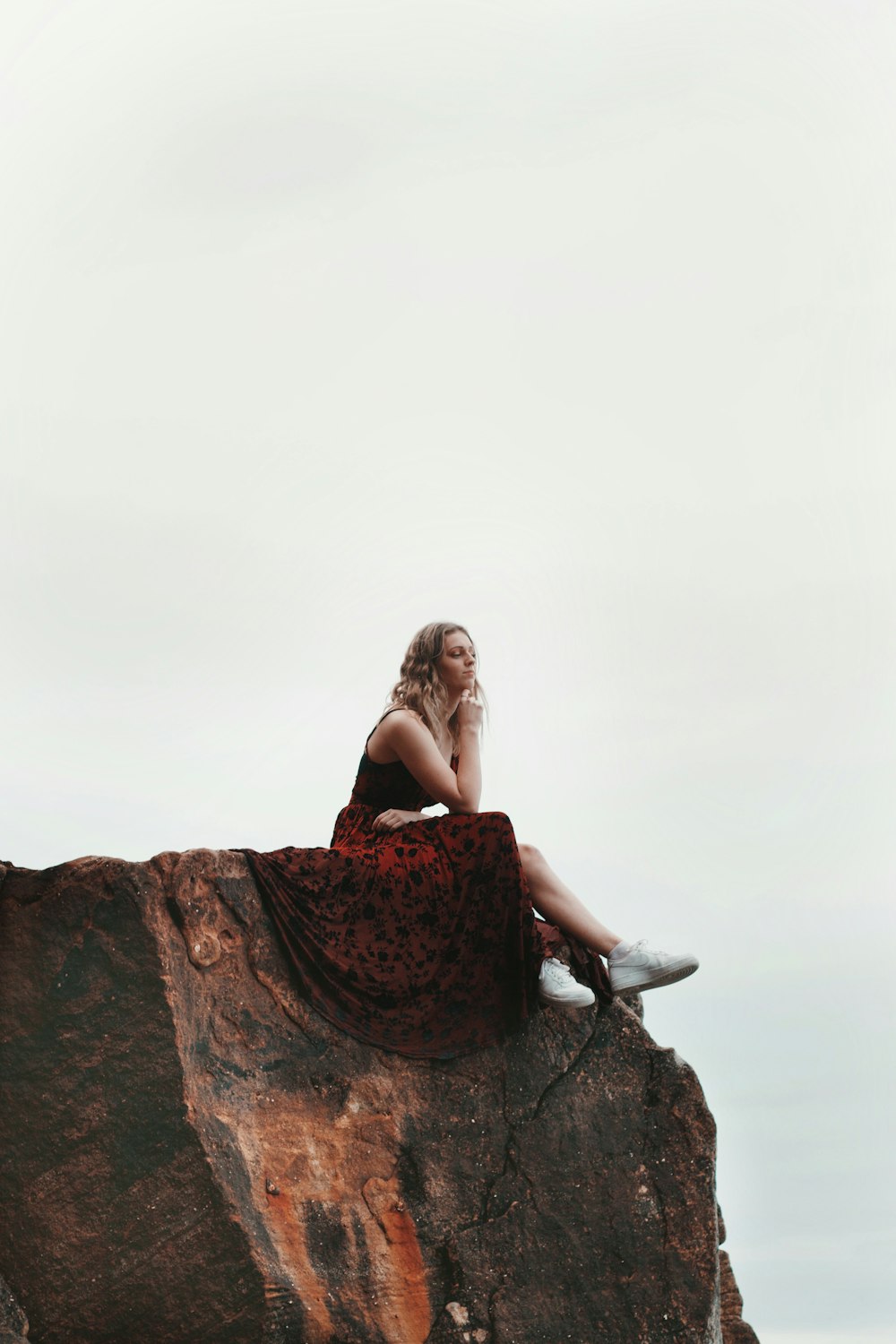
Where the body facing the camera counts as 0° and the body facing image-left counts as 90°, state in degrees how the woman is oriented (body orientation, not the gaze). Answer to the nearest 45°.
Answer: approximately 270°
